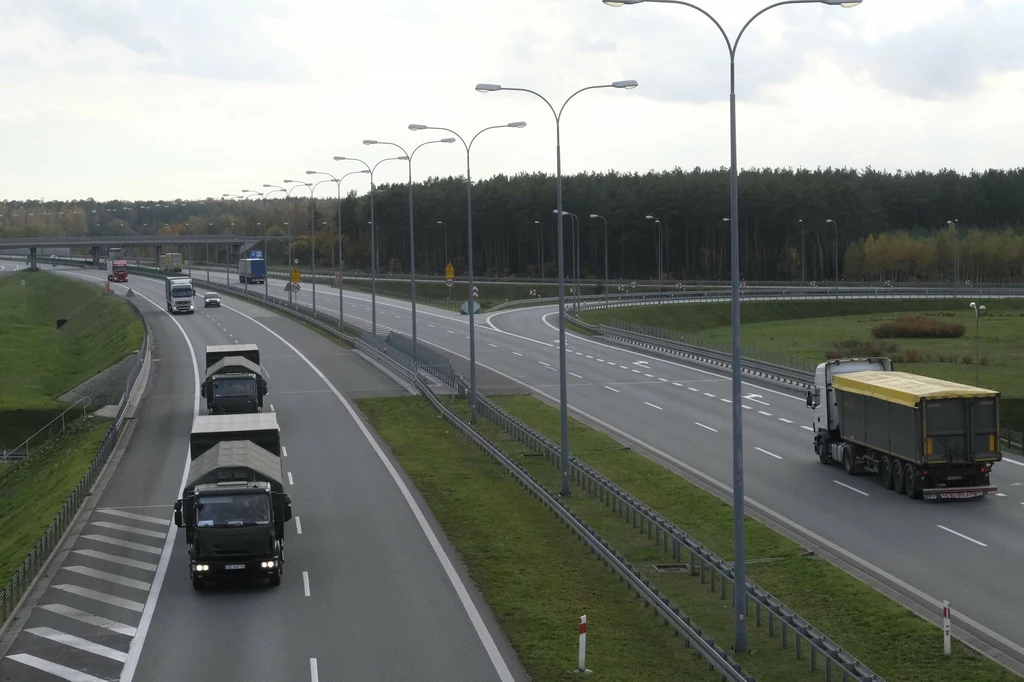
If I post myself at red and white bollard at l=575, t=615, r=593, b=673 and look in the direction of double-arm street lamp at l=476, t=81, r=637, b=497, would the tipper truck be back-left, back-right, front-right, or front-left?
front-right

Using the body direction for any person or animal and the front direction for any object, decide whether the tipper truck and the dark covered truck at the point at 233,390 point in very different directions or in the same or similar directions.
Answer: very different directions

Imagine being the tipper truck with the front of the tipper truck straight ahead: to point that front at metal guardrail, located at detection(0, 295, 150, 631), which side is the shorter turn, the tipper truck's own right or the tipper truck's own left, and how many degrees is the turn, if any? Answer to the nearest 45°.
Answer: approximately 90° to the tipper truck's own left

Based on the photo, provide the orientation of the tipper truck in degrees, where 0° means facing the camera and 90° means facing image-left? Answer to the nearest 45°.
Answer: approximately 135°

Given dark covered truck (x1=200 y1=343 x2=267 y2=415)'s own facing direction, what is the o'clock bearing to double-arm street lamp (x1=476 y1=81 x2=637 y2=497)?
The double-arm street lamp is roughly at 11 o'clock from the dark covered truck.

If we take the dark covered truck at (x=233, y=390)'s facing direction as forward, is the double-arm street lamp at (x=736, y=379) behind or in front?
in front

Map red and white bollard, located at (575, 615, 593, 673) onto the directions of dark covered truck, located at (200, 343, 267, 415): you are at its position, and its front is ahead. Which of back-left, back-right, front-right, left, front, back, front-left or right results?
front

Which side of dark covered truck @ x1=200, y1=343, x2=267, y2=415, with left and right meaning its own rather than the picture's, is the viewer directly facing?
front

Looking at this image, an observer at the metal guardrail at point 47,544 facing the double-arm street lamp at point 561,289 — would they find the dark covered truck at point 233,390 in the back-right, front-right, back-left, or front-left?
front-left

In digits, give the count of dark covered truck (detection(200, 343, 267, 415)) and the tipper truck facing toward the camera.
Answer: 1

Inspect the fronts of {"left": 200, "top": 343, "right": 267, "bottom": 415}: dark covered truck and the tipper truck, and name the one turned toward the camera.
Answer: the dark covered truck

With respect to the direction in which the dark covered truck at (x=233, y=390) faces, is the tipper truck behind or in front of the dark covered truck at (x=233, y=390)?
in front

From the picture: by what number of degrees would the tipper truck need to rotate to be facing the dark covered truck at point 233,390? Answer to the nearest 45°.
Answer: approximately 45° to its left

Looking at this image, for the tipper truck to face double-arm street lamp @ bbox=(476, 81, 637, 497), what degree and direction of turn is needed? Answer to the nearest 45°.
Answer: approximately 45° to its left
